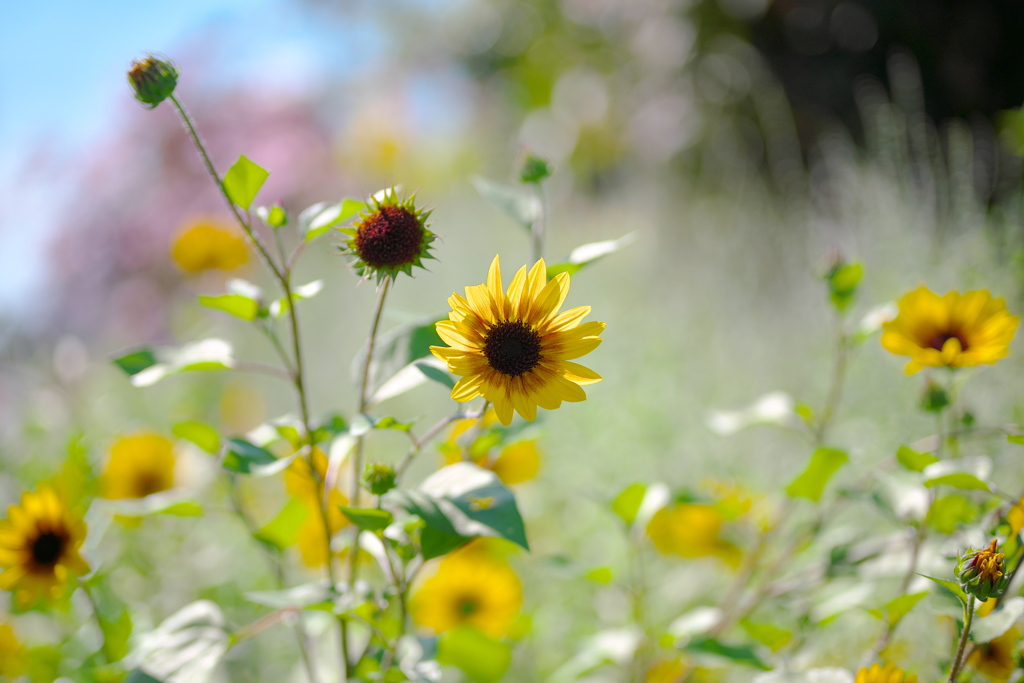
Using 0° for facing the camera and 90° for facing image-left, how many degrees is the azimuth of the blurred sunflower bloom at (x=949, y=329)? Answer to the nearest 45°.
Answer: approximately 0°

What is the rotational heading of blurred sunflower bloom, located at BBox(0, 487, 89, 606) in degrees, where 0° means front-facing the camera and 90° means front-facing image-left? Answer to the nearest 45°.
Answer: approximately 0°

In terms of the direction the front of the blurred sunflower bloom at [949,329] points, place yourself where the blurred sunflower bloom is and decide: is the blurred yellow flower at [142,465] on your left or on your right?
on your right
